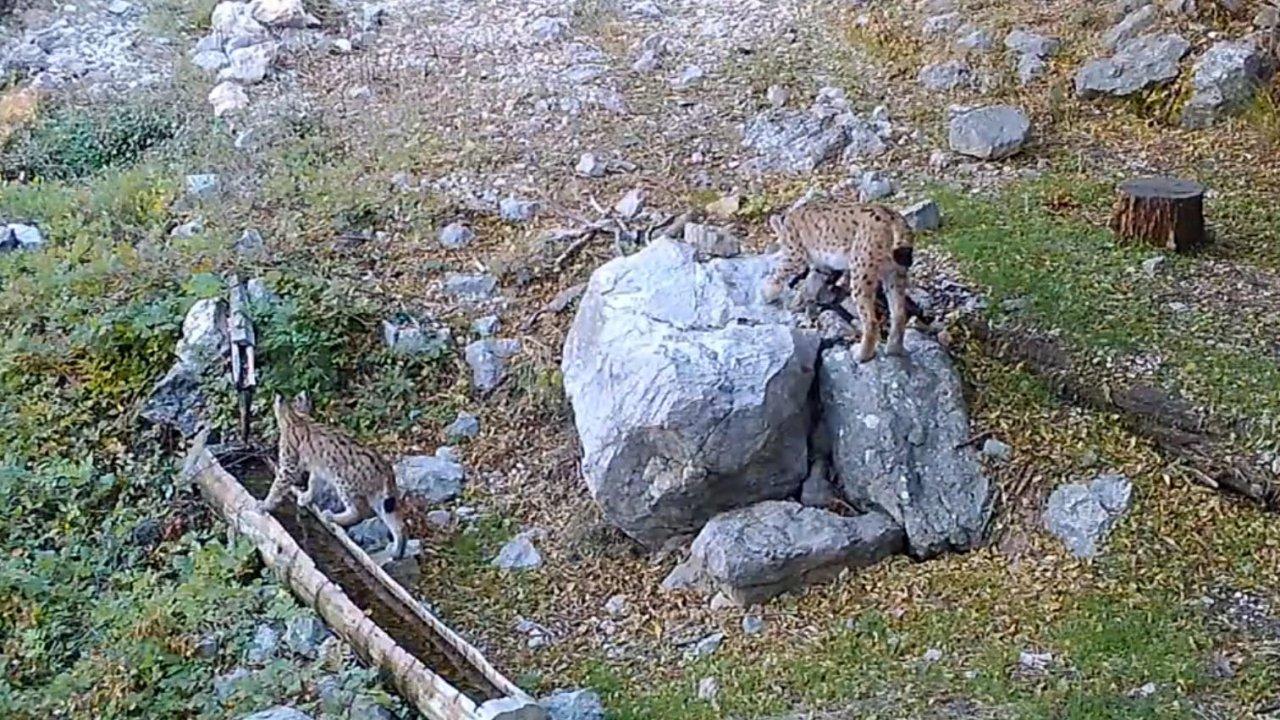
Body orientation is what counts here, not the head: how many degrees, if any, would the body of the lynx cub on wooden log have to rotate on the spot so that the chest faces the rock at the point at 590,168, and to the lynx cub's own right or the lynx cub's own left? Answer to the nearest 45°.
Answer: approximately 90° to the lynx cub's own right

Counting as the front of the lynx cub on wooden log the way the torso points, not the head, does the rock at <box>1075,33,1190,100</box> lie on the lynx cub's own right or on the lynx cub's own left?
on the lynx cub's own right

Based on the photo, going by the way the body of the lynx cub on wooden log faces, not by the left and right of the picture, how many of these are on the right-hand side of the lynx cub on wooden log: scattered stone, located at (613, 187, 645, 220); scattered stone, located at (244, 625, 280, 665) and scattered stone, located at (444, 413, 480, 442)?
2

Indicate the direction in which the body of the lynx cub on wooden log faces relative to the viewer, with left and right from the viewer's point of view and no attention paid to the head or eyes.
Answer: facing away from the viewer and to the left of the viewer

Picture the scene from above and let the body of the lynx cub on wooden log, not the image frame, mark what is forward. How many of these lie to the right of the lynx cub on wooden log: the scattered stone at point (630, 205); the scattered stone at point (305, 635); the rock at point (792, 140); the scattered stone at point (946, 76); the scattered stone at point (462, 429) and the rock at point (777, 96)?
5

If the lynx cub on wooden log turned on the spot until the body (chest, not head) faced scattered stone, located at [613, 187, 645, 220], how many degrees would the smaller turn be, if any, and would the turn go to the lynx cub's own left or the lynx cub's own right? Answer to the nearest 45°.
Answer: approximately 90° to the lynx cub's own right

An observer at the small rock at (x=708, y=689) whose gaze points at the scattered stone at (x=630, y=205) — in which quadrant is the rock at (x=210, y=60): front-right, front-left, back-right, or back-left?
front-left

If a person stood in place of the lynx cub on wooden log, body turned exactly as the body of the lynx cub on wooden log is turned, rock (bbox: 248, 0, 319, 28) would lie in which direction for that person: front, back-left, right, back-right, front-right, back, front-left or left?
front-right

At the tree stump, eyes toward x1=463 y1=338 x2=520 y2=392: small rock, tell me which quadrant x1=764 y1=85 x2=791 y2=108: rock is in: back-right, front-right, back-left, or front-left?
front-right

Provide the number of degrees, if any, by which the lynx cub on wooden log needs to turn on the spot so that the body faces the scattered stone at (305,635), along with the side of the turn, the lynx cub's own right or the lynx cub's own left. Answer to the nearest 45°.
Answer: approximately 135° to the lynx cub's own left

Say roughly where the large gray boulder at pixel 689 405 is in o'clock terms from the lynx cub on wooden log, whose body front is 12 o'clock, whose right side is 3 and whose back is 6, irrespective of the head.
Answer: The large gray boulder is roughly at 5 o'clock from the lynx cub on wooden log.

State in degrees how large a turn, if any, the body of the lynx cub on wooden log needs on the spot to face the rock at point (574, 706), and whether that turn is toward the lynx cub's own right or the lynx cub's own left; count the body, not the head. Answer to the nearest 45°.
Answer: approximately 180°

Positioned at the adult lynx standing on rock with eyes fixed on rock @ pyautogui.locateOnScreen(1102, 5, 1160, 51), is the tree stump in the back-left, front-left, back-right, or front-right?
front-right

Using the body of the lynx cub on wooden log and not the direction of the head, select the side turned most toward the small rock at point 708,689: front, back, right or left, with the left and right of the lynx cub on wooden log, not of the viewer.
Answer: back

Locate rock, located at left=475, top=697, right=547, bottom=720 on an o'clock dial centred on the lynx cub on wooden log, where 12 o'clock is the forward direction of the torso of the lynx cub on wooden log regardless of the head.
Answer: The rock is roughly at 7 o'clock from the lynx cub on wooden log.

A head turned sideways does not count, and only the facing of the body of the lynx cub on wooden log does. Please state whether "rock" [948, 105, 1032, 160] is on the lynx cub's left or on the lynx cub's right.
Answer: on the lynx cub's right
